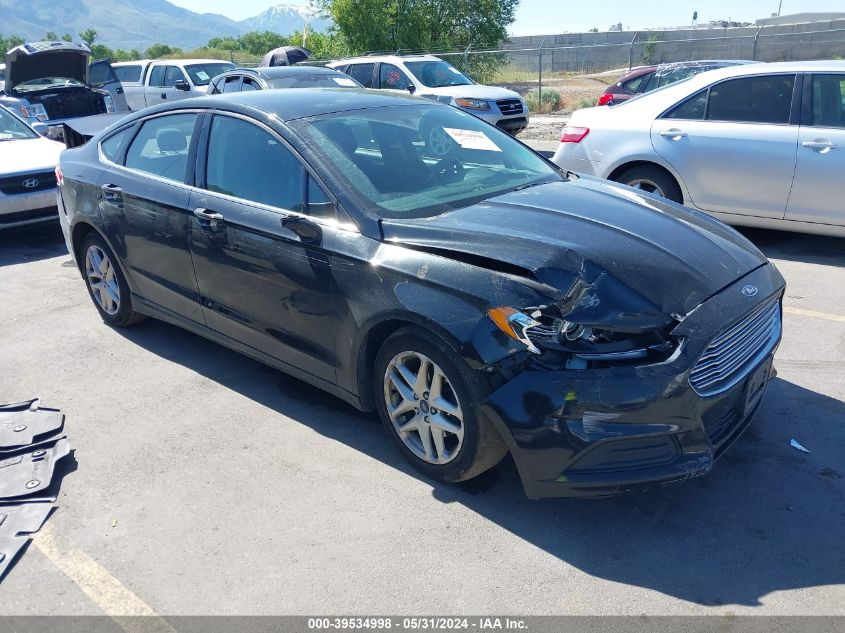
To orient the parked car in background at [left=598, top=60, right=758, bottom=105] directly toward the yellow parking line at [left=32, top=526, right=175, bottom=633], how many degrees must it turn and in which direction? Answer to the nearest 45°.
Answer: approximately 90° to its right

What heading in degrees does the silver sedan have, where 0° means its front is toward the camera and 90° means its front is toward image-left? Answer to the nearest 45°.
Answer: approximately 270°

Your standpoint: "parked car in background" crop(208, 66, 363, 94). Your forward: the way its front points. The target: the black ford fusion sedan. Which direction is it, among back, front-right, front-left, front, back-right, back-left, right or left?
front-right

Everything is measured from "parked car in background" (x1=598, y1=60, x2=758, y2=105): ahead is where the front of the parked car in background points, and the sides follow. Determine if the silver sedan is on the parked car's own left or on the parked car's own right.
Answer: on the parked car's own right

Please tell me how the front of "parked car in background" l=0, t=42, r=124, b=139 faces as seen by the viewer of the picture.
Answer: facing the viewer and to the right of the viewer

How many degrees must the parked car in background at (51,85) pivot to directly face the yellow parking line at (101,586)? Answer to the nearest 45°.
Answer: approximately 45° to its right

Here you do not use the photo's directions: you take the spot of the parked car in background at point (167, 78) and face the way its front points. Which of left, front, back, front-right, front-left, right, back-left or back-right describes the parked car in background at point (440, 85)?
front

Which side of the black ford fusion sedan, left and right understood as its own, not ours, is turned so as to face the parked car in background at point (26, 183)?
back

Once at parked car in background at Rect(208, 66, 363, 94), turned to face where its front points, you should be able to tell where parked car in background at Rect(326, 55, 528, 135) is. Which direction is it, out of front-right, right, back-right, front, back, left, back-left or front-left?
left
